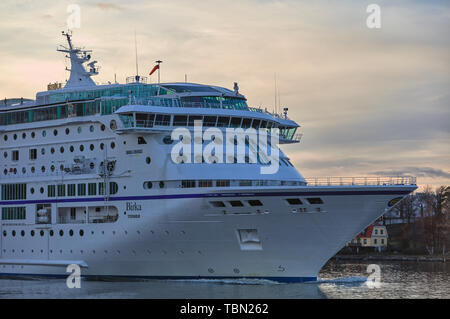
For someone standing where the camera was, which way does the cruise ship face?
facing the viewer and to the right of the viewer
